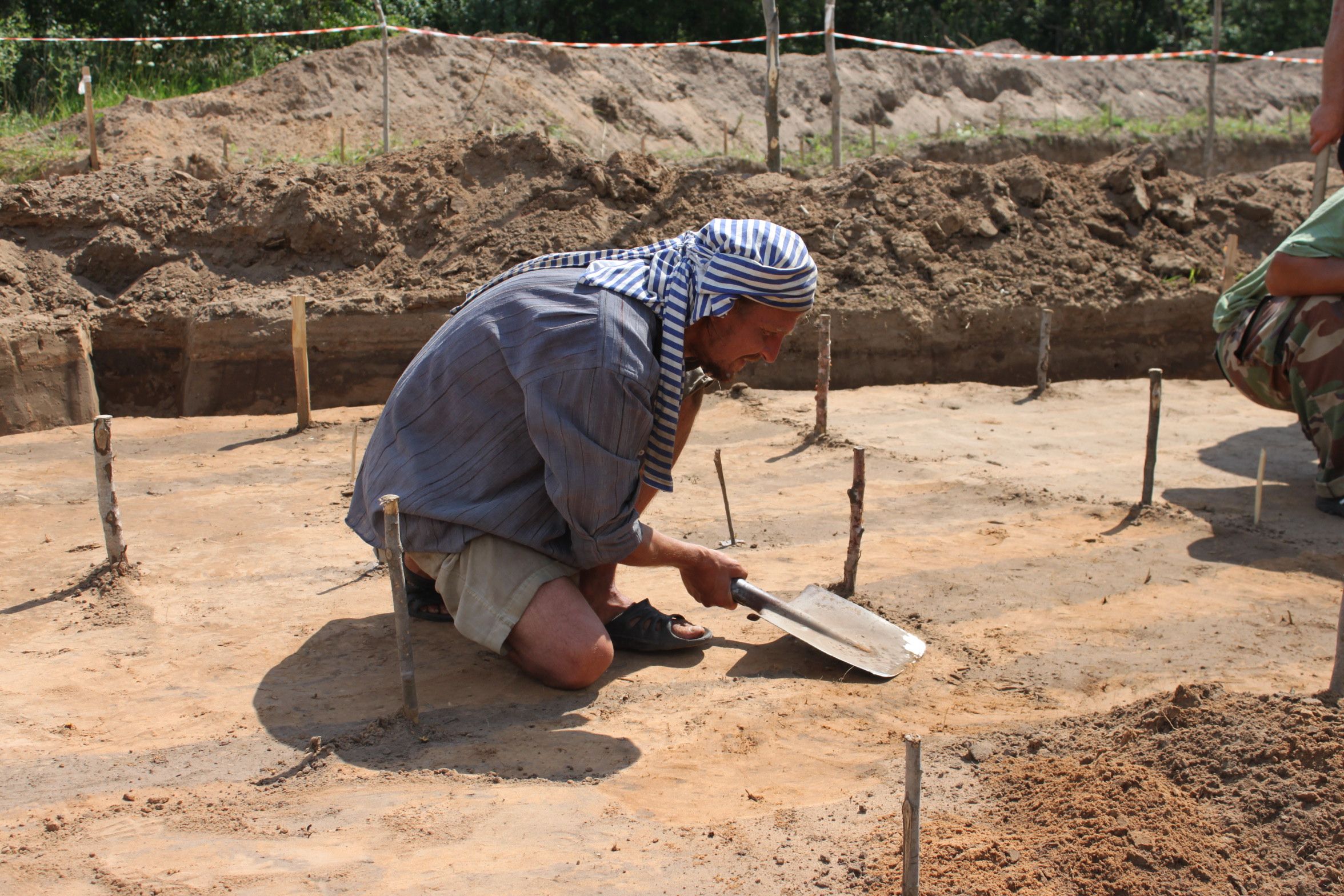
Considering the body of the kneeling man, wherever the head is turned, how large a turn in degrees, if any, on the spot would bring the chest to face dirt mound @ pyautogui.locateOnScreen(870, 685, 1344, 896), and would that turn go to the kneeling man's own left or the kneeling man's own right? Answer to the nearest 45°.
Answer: approximately 45° to the kneeling man's own right

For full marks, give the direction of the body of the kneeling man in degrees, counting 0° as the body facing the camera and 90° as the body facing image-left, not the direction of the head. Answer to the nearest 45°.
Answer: approximately 270°

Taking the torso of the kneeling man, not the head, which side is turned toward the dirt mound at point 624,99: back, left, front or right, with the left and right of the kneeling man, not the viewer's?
left

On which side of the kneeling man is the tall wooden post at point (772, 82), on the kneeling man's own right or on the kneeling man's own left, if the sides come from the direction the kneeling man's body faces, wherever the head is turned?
on the kneeling man's own left

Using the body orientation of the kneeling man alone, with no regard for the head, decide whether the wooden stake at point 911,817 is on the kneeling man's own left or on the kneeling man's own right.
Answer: on the kneeling man's own right

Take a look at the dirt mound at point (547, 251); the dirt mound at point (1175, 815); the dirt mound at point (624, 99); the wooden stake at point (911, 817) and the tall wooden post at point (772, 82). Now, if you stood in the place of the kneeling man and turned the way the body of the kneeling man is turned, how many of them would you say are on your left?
3

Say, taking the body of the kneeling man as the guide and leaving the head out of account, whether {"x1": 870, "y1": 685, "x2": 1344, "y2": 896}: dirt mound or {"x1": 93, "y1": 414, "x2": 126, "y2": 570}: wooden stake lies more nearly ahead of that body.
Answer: the dirt mound

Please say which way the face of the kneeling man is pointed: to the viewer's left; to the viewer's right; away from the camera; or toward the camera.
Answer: to the viewer's right

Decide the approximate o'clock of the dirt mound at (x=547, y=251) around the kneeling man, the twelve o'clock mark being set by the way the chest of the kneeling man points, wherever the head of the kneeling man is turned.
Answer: The dirt mound is roughly at 9 o'clock from the kneeling man.

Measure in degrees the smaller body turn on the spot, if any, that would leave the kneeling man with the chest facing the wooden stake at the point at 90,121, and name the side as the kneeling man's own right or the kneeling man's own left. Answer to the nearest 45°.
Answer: approximately 135° to the kneeling man's own left
